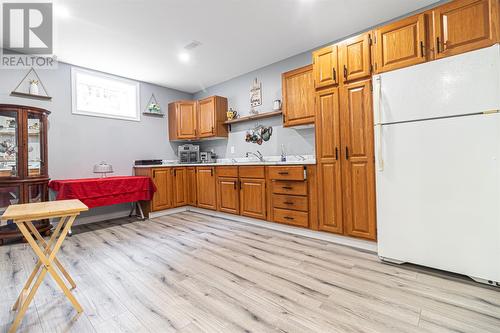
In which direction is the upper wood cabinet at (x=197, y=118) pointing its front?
toward the camera

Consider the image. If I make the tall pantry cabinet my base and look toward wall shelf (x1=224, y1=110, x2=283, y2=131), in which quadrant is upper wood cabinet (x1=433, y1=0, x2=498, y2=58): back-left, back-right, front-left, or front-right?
back-right

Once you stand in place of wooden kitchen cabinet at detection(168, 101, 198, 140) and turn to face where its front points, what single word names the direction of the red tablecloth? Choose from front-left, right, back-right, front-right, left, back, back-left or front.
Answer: right

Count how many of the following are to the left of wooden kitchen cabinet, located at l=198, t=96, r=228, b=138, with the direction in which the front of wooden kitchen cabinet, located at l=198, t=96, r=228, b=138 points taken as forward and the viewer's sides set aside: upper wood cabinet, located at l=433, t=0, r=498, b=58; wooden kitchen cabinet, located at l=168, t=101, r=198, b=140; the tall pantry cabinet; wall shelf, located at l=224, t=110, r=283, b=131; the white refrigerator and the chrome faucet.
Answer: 5

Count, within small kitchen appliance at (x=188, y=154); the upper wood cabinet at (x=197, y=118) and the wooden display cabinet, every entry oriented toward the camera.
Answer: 3

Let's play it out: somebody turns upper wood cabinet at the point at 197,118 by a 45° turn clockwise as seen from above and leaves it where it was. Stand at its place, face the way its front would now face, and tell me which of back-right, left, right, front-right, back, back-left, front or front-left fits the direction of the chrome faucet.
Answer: left

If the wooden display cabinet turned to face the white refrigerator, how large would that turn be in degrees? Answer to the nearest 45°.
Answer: approximately 45° to its left

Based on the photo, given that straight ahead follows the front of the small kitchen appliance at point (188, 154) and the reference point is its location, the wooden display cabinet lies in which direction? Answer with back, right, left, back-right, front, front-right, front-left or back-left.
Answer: front-right

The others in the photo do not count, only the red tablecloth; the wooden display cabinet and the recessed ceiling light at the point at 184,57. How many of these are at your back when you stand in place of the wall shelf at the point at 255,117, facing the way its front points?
0

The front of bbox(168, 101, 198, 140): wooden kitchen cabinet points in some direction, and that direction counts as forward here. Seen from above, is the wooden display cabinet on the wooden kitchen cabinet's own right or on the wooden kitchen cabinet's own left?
on the wooden kitchen cabinet's own right

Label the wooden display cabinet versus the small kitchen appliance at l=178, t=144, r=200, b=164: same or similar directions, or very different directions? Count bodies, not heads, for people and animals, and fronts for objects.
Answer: same or similar directions

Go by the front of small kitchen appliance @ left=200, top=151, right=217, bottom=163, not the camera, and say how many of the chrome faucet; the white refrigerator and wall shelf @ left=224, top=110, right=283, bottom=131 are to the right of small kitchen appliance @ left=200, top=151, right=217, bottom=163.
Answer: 0

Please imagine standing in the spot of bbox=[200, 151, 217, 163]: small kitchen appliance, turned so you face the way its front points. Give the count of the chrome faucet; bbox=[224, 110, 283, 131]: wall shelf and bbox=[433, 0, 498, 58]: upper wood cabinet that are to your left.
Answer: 3

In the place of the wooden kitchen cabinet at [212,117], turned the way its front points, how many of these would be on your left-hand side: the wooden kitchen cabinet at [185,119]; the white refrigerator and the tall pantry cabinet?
2

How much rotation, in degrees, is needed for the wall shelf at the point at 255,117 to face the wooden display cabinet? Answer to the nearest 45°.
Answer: approximately 45° to its right

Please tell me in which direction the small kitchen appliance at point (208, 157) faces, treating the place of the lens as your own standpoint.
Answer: facing the viewer and to the left of the viewer

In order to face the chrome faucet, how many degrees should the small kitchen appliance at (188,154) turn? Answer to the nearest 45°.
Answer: approximately 45° to its left

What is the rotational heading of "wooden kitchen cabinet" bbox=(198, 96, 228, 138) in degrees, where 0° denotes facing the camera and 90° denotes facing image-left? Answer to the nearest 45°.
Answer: approximately 45°
